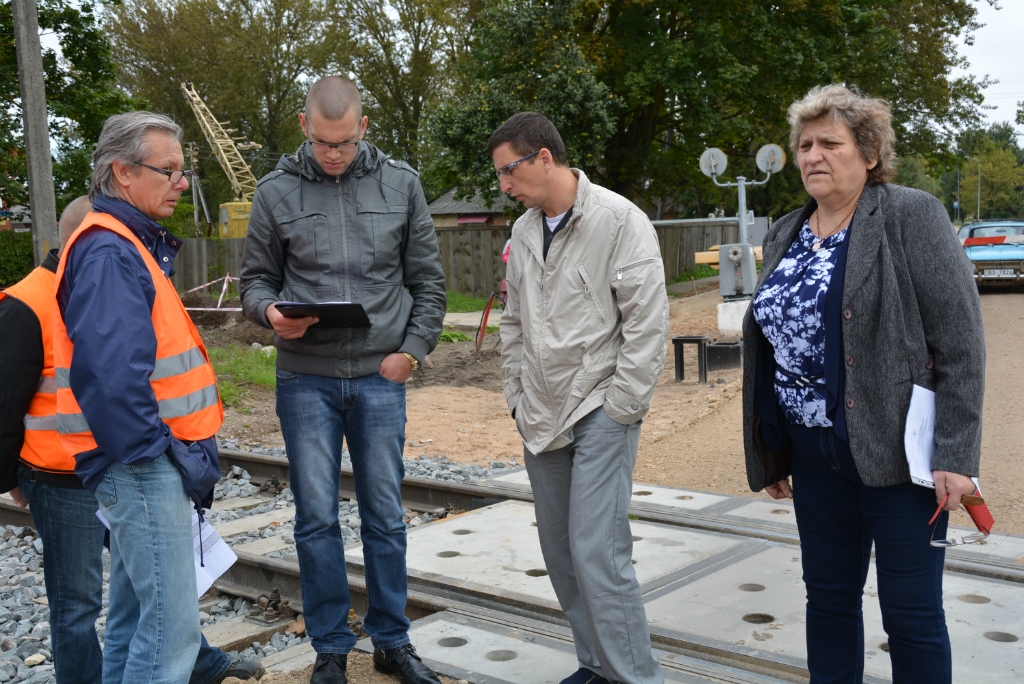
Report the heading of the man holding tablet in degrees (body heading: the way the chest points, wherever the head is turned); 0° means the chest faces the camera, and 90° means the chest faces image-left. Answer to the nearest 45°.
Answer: approximately 0°

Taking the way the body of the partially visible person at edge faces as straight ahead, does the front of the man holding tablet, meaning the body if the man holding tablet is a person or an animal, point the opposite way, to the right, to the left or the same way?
to the right

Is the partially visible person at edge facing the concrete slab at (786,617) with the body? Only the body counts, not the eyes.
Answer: yes

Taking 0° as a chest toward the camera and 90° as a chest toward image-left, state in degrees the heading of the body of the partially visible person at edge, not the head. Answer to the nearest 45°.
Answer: approximately 270°

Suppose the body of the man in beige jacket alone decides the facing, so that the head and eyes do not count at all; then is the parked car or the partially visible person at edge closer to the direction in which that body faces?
the partially visible person at edge

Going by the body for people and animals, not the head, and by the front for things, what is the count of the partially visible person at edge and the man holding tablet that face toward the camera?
1
